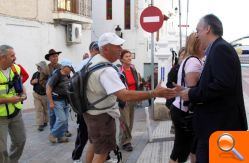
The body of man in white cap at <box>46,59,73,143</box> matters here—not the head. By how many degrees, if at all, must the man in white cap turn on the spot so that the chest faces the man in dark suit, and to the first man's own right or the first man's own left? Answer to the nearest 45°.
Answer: approximately 45° to the first man's own right

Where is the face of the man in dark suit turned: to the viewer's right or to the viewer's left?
to the viewer's left

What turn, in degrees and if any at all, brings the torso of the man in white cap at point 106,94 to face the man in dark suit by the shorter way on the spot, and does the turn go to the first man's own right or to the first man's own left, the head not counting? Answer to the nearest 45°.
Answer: approximately 45° to the first man's own right

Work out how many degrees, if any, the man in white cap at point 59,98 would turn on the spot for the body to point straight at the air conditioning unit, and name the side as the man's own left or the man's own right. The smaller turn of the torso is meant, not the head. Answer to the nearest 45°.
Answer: approximately 135° to the man's own left

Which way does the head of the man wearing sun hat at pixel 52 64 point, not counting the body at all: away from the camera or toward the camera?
toward the camera

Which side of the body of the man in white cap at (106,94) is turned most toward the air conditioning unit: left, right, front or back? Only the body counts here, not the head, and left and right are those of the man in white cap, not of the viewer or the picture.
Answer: left

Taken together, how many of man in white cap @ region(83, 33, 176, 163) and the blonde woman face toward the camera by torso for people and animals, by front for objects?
0

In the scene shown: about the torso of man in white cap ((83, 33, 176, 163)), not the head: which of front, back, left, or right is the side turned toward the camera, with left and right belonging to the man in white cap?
right

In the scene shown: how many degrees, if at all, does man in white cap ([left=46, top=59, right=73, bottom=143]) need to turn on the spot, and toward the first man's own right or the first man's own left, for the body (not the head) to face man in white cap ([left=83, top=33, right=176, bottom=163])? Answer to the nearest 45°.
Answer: approximately 45° to the first man's own right

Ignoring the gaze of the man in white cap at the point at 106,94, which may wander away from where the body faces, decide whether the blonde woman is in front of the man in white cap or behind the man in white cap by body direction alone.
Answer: in front

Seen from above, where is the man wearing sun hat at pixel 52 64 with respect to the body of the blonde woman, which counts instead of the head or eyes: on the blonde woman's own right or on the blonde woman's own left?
on the blonde woman's own left

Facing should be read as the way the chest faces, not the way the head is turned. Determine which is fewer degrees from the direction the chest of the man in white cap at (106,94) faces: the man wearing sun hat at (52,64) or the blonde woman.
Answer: the blonde woman

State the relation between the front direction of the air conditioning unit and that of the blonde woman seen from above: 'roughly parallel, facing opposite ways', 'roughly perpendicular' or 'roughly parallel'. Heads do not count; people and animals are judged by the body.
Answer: roughly perpendicular
